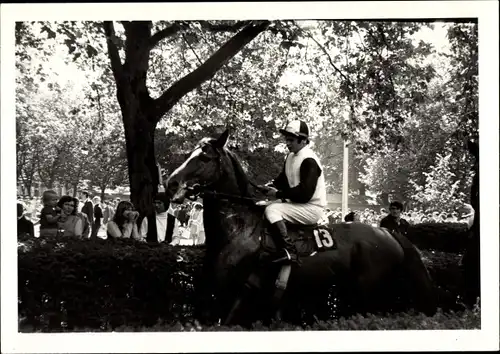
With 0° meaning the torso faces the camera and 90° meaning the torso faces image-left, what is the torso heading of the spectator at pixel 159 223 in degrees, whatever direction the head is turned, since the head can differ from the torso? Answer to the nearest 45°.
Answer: approximately 0°

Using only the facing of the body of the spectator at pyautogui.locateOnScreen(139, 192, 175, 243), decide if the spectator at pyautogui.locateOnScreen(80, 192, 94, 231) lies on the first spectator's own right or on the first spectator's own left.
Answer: on the first spectator's own right

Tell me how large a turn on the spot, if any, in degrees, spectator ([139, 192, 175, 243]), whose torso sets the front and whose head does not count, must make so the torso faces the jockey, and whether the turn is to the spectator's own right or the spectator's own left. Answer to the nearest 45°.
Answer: approximately 45° to the spectator's own left

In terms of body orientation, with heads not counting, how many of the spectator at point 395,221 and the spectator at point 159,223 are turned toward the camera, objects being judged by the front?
2

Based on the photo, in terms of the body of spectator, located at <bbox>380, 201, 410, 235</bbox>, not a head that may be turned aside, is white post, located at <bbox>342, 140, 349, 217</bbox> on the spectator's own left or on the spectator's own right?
on the spectator's own right
